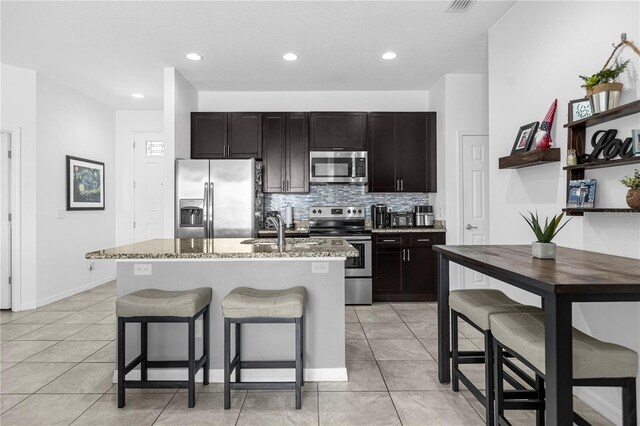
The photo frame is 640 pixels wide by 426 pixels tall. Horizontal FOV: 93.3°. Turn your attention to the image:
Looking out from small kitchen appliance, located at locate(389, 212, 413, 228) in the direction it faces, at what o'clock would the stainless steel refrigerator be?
The stainless steel refrigerator is roughly at 2 o'clock from the small kitchen appliance.

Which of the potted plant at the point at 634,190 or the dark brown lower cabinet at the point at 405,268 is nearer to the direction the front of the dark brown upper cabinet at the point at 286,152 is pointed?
the potted plant

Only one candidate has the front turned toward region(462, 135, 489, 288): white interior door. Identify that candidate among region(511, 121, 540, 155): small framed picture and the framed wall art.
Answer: the framed wall art

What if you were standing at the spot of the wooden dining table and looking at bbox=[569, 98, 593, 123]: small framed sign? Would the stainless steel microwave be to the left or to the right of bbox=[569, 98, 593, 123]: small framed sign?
left

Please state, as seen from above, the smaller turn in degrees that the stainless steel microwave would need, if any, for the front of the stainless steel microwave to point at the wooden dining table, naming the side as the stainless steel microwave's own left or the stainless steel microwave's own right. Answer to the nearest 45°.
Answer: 0° — it already faces it

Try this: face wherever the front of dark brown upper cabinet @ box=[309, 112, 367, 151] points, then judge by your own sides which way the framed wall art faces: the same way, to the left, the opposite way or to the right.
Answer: to the left
